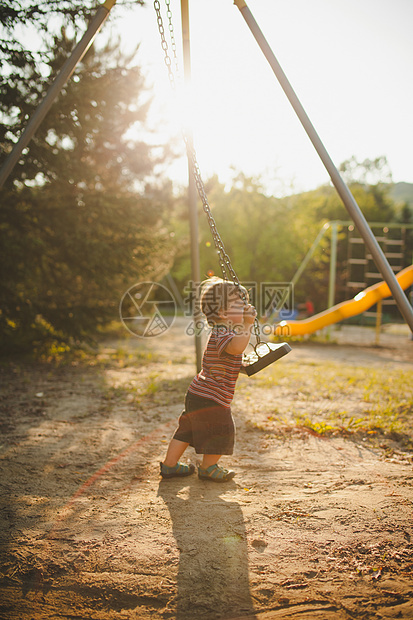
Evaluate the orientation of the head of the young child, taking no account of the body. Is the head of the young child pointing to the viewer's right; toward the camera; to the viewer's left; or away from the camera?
to the viewer's right

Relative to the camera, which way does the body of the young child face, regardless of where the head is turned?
to the viewer's right

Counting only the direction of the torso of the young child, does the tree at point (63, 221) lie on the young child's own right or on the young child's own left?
on the young child's own left
